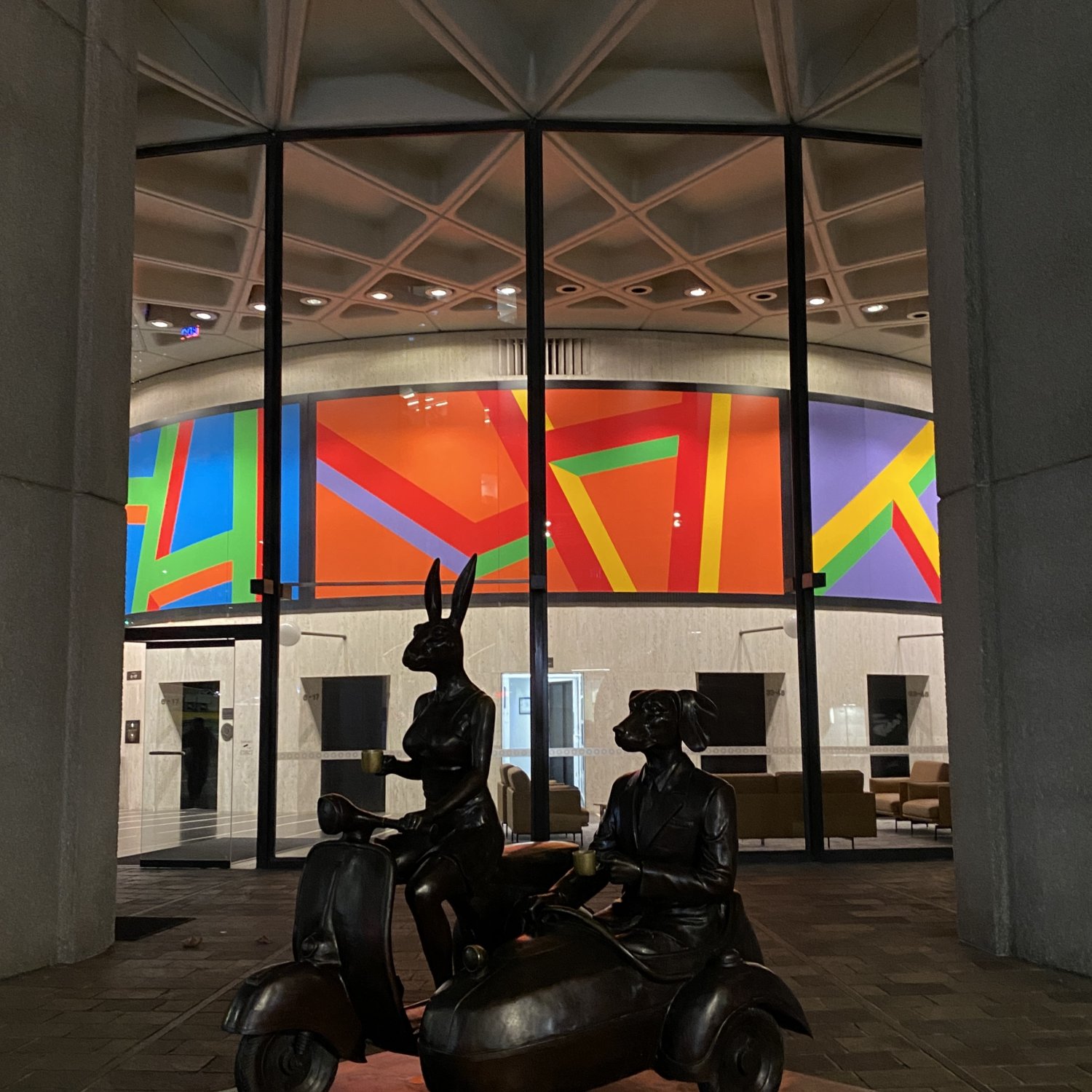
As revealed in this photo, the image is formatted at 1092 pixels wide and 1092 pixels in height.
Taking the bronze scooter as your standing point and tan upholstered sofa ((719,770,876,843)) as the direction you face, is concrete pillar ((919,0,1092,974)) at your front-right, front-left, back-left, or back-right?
front-right

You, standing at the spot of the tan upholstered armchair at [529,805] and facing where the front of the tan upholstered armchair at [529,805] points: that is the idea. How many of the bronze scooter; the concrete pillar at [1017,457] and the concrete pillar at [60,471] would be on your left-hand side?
0

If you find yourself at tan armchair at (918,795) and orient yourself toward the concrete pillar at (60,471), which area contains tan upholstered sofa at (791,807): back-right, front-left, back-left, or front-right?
front-right

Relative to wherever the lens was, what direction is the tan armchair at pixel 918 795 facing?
facing the viewer and to the left of the viewer

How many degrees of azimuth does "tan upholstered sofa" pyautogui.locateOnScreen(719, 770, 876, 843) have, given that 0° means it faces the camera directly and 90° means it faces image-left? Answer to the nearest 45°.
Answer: approximately 180°

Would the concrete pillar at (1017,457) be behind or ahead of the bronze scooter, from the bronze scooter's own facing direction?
behind

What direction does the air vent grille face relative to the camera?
toward the camera

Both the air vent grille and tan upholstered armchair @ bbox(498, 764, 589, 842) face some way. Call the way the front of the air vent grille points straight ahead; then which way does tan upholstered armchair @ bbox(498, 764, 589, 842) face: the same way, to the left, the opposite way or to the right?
to the left

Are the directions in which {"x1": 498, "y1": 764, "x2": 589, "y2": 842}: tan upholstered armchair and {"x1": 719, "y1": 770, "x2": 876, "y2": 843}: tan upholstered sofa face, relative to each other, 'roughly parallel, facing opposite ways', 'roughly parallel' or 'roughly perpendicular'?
roughly perpendicular

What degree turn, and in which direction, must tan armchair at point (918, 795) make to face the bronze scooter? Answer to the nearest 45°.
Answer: approximately 45° to its left

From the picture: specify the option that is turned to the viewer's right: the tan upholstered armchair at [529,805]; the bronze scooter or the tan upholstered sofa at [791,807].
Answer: the tan upholstered armchair at [529,805]

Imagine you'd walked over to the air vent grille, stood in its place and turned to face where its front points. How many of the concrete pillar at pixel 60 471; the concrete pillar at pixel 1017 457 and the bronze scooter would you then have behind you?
0

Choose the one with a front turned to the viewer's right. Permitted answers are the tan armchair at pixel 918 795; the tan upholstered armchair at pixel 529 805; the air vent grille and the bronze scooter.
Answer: the tan upholstered armchair at pixel 529 805
